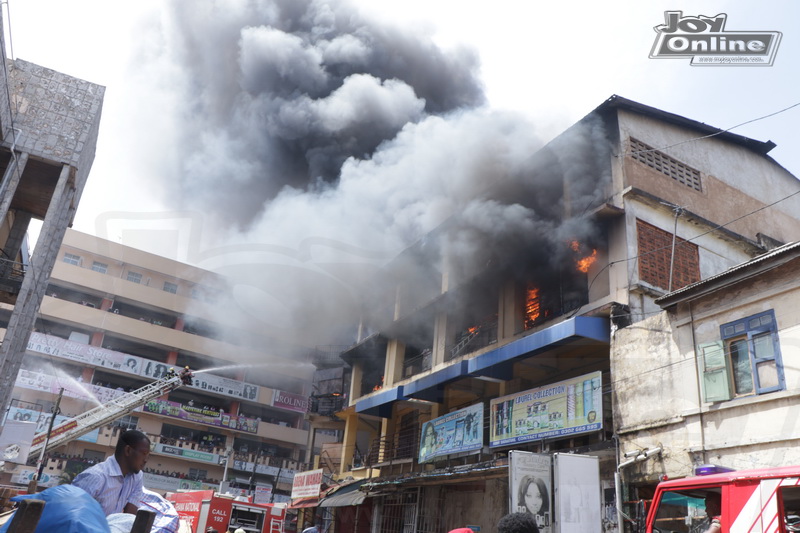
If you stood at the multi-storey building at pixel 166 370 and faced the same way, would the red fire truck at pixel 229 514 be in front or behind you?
in front

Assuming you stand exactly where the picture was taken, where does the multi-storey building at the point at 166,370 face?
facing the viewer and to the right of the viewer

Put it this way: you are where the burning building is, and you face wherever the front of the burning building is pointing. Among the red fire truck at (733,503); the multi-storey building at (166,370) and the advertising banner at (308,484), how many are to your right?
2

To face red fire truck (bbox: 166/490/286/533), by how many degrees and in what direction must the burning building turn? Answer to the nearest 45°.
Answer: approximately 45° to its right

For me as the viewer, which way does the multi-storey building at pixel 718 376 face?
facing the viewer and to the left of the viewer

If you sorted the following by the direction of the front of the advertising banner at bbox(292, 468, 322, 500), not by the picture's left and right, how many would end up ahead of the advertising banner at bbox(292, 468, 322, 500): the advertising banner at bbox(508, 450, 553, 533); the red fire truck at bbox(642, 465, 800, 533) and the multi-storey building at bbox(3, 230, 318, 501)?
2

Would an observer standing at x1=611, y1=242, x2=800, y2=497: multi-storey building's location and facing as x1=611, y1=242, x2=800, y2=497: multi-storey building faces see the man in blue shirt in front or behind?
in front

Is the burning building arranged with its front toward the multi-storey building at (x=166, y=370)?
no

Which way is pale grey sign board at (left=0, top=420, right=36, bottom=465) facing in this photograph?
toward the camera

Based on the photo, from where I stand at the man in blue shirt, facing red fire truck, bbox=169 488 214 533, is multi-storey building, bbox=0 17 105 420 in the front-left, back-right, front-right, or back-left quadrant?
front-left

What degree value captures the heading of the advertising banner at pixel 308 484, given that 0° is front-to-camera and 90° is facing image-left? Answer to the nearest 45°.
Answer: approximately 0°

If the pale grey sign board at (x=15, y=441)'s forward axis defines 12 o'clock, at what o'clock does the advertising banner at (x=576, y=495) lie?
the advertising banner at (x=576, y=495) is roughly at 11 o'clock from the pale grey sign board at (x=15, y=441).

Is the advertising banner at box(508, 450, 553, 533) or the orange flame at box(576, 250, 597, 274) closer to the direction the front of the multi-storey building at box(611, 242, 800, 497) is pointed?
the advertising banner

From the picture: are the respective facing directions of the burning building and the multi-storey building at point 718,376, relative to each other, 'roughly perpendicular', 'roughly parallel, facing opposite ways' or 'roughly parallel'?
roughly parallel

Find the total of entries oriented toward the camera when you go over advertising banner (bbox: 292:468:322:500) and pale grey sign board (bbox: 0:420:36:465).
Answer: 2
